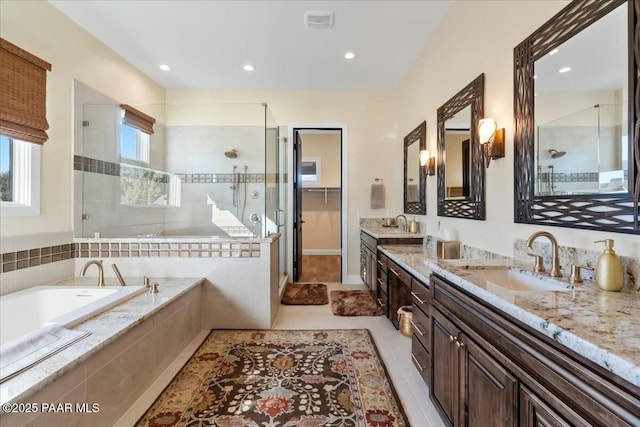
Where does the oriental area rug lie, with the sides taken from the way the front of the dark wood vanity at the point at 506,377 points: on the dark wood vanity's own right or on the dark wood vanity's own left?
on the dark wood vanity's own right

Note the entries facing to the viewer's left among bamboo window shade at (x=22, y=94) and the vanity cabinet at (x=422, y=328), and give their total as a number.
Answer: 1

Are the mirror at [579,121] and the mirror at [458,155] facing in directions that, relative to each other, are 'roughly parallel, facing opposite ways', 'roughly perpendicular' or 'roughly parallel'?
roughly parallel

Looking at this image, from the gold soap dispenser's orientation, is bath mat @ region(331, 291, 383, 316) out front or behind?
out front

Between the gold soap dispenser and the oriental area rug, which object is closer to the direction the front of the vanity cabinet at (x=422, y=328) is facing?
the oriental area rug

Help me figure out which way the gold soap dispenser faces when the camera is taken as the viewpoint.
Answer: facing to the left of the viewer

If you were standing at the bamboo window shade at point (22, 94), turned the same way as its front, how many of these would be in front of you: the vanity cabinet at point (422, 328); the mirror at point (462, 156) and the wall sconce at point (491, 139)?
3

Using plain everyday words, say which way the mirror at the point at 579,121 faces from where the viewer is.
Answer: facing the viewer and to the left of the viewer

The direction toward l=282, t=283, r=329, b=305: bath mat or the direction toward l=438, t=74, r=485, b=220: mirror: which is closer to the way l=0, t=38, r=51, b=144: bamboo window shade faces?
the mirror

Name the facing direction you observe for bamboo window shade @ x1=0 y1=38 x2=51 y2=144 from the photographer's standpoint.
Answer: facing the viewer and to the right of the viewer

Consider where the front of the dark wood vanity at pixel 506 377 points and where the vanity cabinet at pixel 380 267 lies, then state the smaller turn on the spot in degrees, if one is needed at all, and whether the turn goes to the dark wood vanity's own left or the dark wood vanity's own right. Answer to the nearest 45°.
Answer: approximately 90° to the dark wood vanity's own right

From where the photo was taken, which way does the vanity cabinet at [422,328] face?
to the viewer's left
